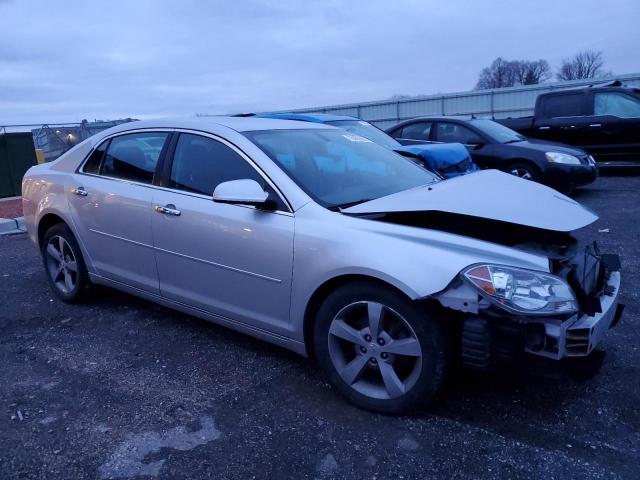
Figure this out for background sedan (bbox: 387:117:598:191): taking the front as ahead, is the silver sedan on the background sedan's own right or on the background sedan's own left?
on the background sedan's own right

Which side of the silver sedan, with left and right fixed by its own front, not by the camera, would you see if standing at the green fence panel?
back

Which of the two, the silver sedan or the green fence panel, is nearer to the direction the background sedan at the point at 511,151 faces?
the silver sedan

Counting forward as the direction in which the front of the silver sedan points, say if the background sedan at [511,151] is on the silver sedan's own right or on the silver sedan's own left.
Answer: on the silver sedan's own left

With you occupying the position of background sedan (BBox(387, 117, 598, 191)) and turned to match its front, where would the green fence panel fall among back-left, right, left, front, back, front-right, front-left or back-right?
back-right

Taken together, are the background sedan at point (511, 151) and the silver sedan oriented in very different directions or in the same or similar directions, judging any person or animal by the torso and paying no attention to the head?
same or similar directions

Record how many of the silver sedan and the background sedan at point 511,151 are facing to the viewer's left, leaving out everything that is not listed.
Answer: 0

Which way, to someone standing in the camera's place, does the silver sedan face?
facing the viewer and to the right of the viewer

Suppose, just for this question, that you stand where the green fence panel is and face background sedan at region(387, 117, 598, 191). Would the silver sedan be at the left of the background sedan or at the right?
right
